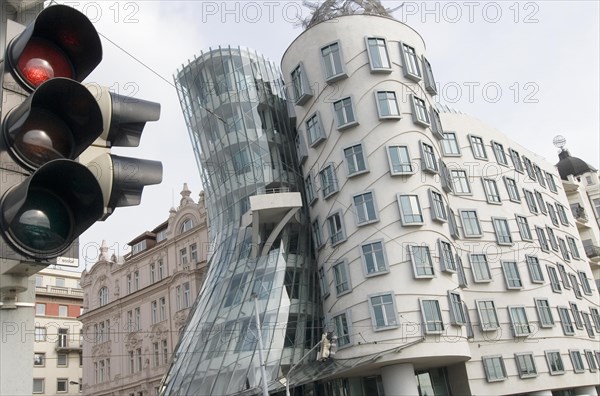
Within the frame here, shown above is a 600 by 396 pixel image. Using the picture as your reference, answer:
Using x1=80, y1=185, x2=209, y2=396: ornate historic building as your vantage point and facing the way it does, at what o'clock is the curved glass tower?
The curved glass tower is roughly at 10 o'clock from the ornate historic building.

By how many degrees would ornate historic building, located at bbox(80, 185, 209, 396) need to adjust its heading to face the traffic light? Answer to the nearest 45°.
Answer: approximately 45° to its left

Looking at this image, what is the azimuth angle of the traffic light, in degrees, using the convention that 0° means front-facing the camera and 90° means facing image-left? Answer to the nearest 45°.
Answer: approximately 315°

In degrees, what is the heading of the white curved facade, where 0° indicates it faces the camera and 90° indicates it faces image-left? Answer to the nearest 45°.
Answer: approximately 315°

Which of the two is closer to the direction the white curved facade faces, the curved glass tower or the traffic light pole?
the traffic light pole

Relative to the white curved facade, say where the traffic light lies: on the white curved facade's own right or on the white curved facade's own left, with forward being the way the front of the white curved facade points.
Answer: on the white curved facade's own right

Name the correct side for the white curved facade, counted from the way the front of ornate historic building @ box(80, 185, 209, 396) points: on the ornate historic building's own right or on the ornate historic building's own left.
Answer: on the ornate historic building's own left

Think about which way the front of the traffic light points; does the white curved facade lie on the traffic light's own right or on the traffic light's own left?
on the traffic light's own left

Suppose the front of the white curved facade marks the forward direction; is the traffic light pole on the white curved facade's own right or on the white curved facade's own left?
on the white curved facade's own right

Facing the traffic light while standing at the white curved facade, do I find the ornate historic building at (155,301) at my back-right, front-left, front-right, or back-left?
back-right

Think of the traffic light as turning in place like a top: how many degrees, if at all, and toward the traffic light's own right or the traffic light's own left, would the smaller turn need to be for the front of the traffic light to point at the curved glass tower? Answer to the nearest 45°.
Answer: approximately 135° to the traffic light's own left

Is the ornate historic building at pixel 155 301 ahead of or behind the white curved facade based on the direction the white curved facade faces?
behind

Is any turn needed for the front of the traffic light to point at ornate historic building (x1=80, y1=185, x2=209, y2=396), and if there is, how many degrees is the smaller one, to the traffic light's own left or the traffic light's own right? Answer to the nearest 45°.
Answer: approximately 135° to the traffic light's own left

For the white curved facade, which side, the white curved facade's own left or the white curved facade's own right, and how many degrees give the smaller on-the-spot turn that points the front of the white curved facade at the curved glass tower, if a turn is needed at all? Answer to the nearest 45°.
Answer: approximately 135° to the white curved facade's own right
